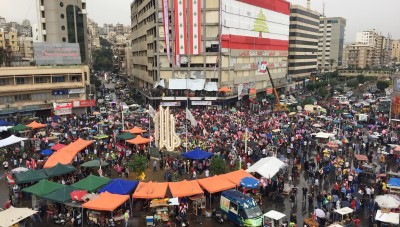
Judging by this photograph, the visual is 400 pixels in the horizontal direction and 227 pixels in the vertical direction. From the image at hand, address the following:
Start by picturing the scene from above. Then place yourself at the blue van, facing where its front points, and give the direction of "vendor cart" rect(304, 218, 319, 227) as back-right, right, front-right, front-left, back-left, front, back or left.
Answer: front-left

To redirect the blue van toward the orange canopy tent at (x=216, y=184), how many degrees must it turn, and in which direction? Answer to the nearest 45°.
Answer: approximately 180°

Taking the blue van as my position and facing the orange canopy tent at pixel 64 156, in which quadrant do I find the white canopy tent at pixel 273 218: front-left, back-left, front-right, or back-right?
back-right

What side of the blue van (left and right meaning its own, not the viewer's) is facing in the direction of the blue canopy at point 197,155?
back
